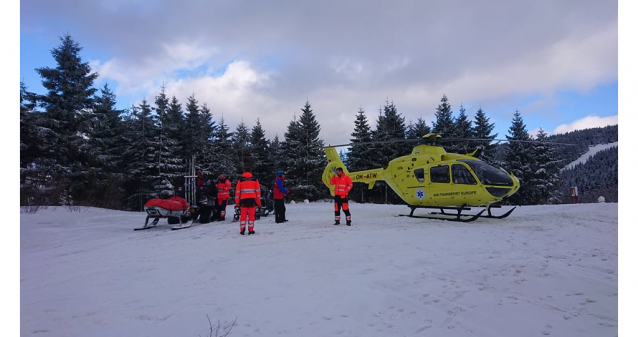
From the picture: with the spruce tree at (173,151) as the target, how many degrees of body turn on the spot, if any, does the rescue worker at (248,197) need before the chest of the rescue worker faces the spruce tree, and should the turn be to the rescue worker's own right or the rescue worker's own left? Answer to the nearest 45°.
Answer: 0° — they already face it

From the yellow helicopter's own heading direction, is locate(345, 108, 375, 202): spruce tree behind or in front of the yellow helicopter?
behind

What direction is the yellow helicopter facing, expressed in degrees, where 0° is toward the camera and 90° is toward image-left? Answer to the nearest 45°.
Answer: approximately 315°

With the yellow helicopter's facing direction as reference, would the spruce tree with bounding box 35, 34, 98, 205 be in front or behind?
behind

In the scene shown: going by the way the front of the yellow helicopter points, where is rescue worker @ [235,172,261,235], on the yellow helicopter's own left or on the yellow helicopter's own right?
on the yellow helicopter's own right

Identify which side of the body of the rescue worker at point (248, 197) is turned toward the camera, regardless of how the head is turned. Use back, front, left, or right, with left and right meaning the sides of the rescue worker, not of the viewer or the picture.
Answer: back

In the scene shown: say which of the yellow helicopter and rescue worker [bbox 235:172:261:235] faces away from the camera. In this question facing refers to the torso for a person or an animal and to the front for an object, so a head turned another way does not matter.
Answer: the rescue worker

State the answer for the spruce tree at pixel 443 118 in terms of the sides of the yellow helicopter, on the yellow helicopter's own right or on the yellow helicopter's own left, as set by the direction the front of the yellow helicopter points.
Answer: on the yellow helicopter's own left
